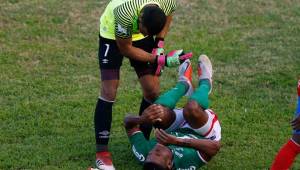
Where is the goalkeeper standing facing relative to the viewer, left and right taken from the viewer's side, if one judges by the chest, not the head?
facing the viewer and to the right of the viewer
